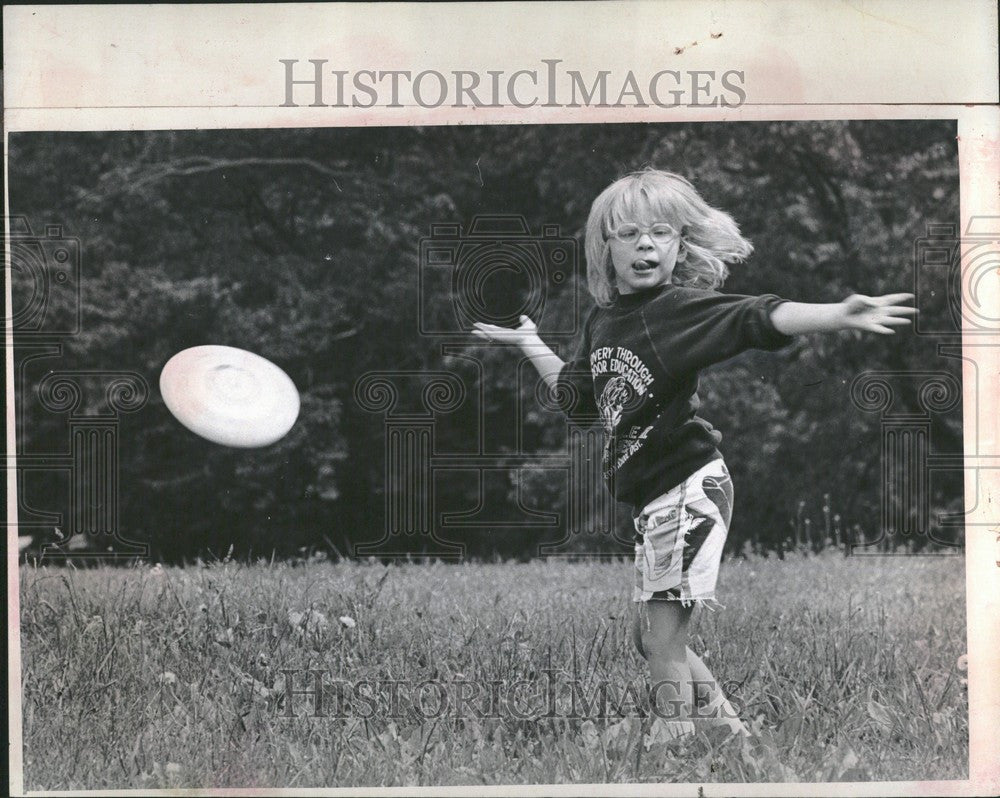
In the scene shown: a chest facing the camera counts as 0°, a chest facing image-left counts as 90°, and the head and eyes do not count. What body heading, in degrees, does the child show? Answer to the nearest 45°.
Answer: approximately 45°

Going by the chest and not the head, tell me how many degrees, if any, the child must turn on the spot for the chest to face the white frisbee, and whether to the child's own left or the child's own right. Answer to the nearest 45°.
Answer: approximately 45° to the child's own right
